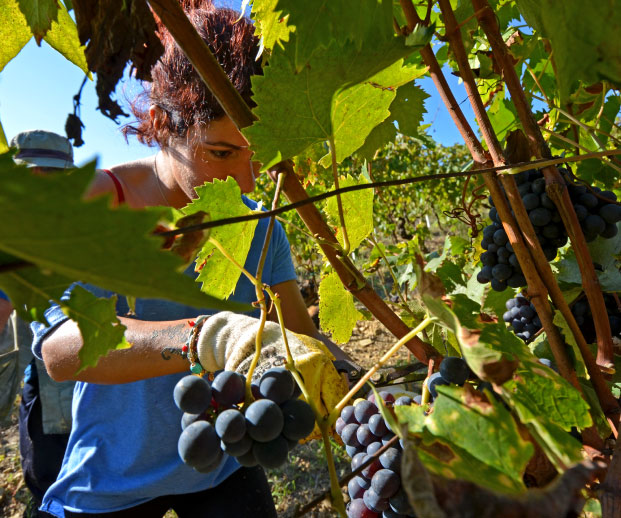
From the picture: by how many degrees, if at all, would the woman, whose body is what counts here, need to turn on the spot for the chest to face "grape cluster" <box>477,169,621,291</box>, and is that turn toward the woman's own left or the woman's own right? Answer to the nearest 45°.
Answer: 0° — they already face it

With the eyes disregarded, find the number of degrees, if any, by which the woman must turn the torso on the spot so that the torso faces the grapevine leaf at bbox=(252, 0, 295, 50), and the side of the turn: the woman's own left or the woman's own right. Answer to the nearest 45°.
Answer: approximately 45° to the woman's own right

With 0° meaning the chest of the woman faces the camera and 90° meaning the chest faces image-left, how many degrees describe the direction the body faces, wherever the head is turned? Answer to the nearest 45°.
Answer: approximately 315°

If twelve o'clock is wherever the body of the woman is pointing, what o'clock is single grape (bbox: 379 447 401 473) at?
The single grape is roughly at 1 o'clock from the woman.

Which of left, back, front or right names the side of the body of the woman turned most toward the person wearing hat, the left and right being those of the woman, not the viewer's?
back
